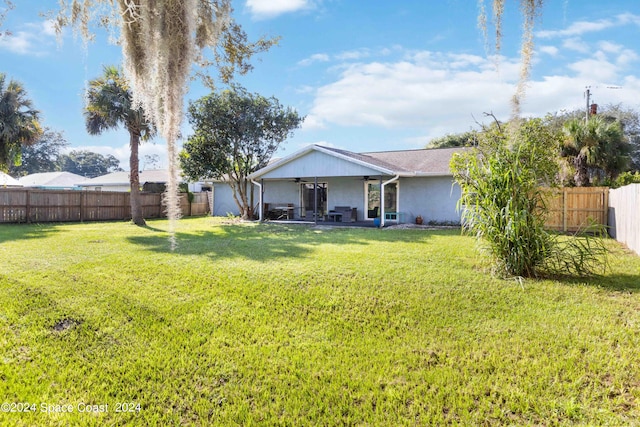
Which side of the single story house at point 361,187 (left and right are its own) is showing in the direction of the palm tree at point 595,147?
right

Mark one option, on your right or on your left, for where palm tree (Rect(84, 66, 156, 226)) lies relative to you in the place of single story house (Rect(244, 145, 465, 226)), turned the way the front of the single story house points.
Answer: on your left

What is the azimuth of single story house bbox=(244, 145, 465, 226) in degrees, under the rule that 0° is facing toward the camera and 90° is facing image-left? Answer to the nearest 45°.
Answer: approximately 180°

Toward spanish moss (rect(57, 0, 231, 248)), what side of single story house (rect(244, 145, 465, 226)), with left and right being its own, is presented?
back

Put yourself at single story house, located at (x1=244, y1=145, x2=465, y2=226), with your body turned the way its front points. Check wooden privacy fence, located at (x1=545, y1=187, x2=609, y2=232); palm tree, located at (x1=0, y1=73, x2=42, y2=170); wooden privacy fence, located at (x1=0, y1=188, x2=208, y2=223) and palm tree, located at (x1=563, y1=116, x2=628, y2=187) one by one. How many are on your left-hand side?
2

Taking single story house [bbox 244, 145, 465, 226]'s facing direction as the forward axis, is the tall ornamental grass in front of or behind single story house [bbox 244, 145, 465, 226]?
behind

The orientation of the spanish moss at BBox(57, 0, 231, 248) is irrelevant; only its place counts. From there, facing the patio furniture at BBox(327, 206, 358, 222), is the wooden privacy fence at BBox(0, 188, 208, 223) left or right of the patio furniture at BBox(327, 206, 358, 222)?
left

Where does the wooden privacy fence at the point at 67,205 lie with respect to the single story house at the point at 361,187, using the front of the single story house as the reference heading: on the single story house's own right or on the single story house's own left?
on the single story house's own left
